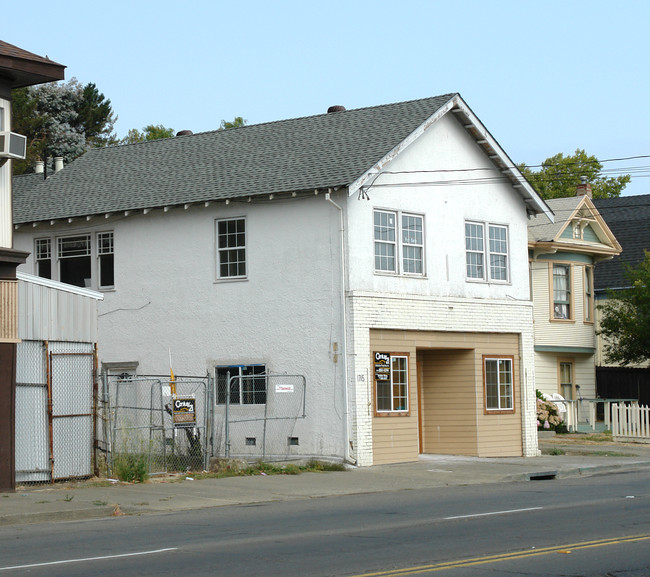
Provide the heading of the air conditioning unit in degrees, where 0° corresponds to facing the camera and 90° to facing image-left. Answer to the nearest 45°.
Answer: approximately 315°

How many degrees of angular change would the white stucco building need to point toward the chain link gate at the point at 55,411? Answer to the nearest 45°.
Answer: approximately 90° to its right

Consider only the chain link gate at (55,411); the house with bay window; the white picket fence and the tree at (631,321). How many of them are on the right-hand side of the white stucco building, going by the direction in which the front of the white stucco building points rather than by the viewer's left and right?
1

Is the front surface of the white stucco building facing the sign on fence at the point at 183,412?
no

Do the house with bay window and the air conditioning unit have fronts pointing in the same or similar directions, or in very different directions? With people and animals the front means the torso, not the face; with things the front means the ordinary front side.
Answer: same or similar directions

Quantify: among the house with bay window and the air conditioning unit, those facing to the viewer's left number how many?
0

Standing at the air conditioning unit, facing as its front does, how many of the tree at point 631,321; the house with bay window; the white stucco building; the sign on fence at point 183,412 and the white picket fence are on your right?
0

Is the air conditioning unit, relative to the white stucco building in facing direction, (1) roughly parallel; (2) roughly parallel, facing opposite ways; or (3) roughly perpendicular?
roughly parallel

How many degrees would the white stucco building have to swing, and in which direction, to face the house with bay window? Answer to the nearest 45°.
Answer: approximately 90° to its left

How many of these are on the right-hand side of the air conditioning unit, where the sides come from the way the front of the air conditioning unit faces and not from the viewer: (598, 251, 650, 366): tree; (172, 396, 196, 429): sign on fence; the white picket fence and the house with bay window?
0

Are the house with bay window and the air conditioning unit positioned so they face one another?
no

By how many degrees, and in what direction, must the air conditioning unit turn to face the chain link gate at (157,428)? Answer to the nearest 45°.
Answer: approximately 90° to its left

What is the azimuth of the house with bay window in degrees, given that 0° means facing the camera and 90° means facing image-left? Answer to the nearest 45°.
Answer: approximately 315°

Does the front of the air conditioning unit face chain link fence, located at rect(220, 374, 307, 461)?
no

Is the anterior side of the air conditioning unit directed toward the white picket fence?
no

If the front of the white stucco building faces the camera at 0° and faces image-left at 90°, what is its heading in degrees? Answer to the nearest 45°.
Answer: approximately 315°

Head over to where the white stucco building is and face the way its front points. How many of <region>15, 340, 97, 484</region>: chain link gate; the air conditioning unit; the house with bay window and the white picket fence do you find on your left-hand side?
2

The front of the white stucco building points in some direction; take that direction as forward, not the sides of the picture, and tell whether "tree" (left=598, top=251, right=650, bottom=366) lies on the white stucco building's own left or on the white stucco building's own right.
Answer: on the white stucco building's own left

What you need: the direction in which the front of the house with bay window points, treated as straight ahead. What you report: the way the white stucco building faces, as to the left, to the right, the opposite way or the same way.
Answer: the same way

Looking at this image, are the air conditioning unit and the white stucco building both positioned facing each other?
no

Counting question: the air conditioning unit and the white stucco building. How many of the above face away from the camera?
0
